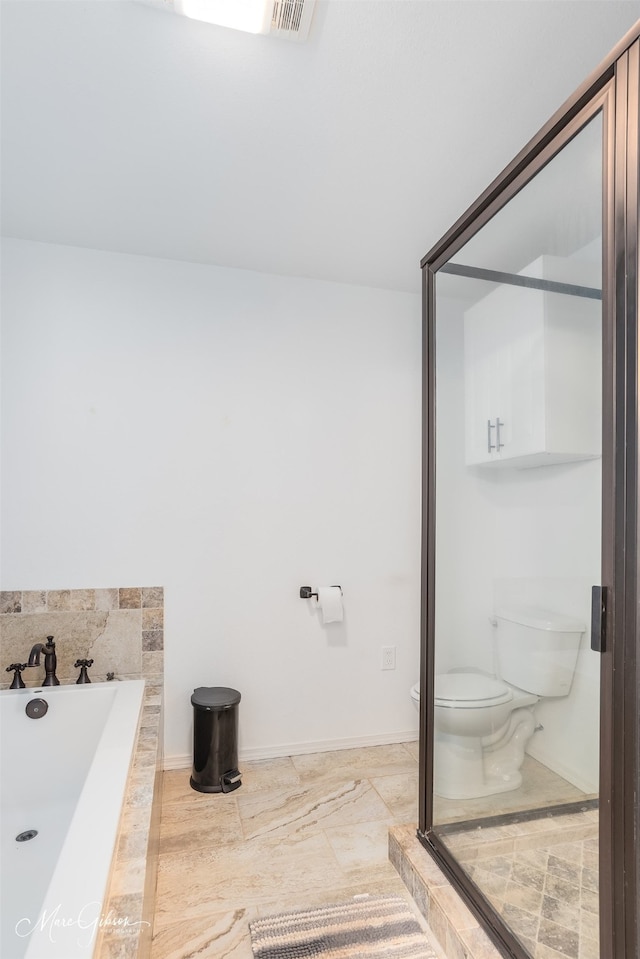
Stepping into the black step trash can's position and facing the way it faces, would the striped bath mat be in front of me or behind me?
in front

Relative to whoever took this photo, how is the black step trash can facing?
facing the viewer and to the right of the viewer

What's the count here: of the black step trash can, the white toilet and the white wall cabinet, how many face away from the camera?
0

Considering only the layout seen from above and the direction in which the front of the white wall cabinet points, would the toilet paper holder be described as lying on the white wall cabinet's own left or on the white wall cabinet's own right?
on the white wall cabinet's own right

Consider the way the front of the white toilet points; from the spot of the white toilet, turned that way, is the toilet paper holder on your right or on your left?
on your right

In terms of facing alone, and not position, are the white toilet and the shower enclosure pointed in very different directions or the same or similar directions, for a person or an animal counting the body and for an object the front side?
same or similar directions

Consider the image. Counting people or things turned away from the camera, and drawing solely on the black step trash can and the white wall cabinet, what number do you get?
0

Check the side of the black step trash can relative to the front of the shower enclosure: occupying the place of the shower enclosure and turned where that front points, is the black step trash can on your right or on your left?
on your right

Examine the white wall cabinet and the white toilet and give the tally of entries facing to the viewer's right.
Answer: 0

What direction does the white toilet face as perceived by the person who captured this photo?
facing the viewer and to the left of the viewer
